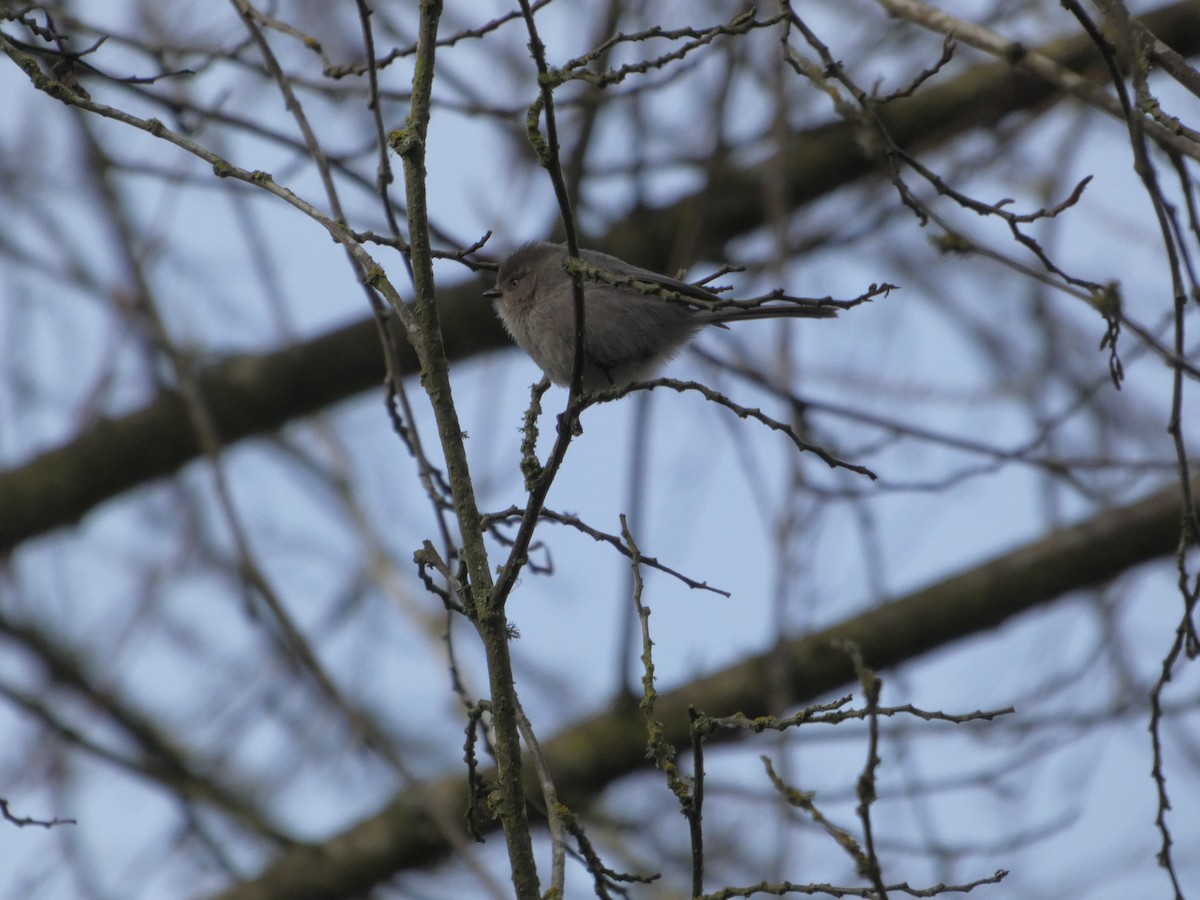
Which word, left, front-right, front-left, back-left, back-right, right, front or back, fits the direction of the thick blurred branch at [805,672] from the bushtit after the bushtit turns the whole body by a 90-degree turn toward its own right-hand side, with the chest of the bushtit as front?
front

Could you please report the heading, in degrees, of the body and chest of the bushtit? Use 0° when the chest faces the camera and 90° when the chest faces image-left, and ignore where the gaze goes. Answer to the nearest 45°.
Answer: approximately 90°

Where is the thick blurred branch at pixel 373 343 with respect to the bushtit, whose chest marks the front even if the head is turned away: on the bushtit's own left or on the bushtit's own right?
on the bushtit's own right
